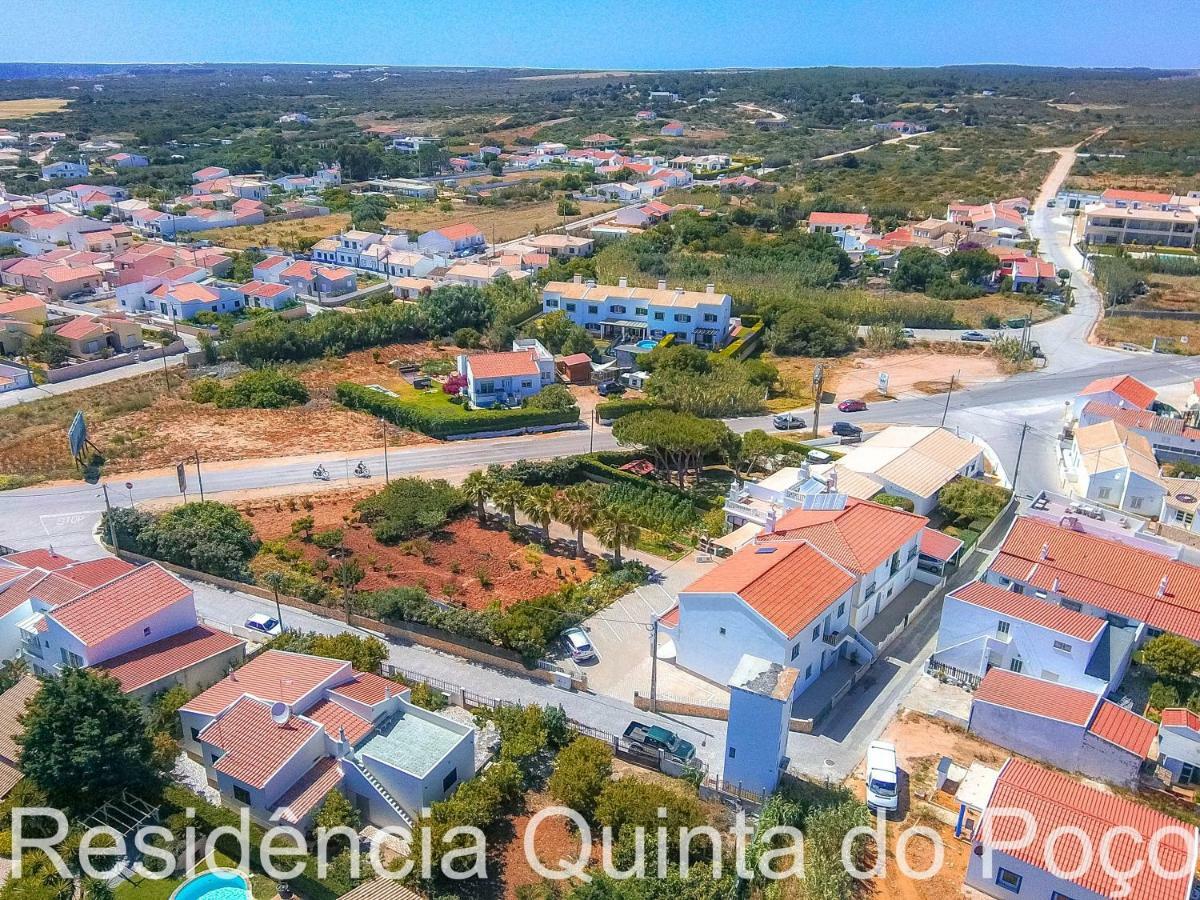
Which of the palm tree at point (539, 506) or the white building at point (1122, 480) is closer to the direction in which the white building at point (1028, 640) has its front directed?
the palm tree

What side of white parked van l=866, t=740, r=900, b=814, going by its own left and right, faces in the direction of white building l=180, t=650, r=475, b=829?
right

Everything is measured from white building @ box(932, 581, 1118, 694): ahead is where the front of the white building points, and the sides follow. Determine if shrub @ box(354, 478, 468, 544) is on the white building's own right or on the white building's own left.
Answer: on the white building's own right

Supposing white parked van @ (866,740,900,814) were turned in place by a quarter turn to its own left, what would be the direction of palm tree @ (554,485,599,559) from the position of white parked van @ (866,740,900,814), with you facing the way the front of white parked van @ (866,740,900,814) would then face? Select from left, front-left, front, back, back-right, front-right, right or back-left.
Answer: back-left

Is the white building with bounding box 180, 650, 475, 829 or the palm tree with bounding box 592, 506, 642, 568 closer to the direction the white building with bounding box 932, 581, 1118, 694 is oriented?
the white building

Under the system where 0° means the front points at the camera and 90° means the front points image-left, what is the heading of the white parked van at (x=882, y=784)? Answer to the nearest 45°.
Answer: approximately 0°

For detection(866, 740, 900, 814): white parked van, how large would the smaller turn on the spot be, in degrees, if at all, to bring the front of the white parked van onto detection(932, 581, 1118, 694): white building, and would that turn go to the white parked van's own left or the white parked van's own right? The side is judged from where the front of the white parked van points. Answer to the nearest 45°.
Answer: approximately 135° to the white parked van's own left

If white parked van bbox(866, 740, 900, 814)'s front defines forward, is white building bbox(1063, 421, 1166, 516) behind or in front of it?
behind

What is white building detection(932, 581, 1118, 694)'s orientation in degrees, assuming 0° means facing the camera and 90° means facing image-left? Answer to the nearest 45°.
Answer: approximately 45°

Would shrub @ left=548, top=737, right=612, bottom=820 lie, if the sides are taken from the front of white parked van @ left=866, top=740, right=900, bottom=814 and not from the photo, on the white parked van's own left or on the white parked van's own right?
on the white parked van's own right

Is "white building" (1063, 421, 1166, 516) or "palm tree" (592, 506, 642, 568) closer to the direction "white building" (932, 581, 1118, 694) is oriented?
the palm tree

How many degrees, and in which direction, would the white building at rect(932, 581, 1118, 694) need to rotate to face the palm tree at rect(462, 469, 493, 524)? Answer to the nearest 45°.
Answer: approximately 45° to its right

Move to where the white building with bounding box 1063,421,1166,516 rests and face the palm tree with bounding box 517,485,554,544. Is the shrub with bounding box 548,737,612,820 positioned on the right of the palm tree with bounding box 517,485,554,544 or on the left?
left
